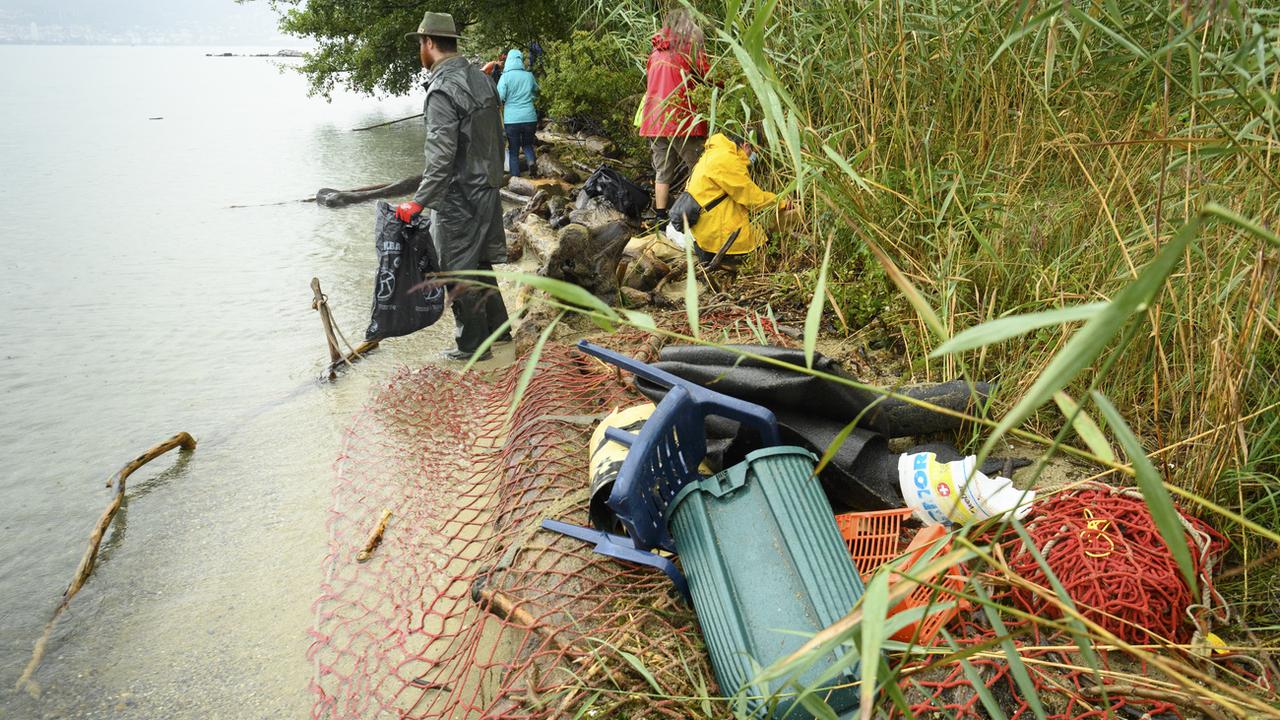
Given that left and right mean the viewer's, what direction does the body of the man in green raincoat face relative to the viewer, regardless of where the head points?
facing away from the viewer and to the left of the viewer

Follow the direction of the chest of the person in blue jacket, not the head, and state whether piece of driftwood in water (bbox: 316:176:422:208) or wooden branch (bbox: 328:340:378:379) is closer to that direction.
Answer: the piece of driftwood in water

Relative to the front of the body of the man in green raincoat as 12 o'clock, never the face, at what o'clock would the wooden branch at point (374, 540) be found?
The wooden branch is roughly at 8 o'clock from the man in green raincoat.

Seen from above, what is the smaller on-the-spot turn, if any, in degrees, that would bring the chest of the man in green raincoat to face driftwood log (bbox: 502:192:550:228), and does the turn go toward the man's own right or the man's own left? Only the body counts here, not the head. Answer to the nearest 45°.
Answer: approximately 45° to the man's own right

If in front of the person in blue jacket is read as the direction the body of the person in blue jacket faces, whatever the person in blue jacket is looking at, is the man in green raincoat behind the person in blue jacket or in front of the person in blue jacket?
behind

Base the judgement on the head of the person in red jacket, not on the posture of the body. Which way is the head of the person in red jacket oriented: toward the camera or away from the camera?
away from the camera

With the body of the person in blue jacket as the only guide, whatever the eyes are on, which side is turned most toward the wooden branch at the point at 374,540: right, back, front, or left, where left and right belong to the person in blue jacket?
back

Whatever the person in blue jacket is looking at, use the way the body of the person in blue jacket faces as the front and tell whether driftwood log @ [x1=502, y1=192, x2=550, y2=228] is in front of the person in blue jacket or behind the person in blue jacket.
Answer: behind

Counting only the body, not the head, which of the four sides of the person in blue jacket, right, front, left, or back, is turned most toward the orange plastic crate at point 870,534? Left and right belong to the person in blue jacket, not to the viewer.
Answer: back

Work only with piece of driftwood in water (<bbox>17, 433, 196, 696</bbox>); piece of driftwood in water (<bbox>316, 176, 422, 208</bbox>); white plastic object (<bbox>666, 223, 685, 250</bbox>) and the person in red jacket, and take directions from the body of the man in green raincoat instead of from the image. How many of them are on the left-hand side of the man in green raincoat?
1

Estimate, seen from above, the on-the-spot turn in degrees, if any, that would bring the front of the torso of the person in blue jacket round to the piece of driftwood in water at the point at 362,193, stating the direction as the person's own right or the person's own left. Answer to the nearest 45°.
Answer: approximately 135° to the person's own left

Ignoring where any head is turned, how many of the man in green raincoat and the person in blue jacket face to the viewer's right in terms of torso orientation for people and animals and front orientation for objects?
0

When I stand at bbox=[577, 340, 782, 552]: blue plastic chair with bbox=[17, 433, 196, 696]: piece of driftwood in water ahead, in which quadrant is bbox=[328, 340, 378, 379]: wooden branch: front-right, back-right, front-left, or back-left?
front-right

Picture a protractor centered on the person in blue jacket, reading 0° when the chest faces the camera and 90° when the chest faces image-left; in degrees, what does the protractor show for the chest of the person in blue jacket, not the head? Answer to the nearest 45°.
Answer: approximately 180°

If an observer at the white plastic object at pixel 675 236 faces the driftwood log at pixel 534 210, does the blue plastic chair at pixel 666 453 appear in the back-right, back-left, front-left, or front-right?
back-left
